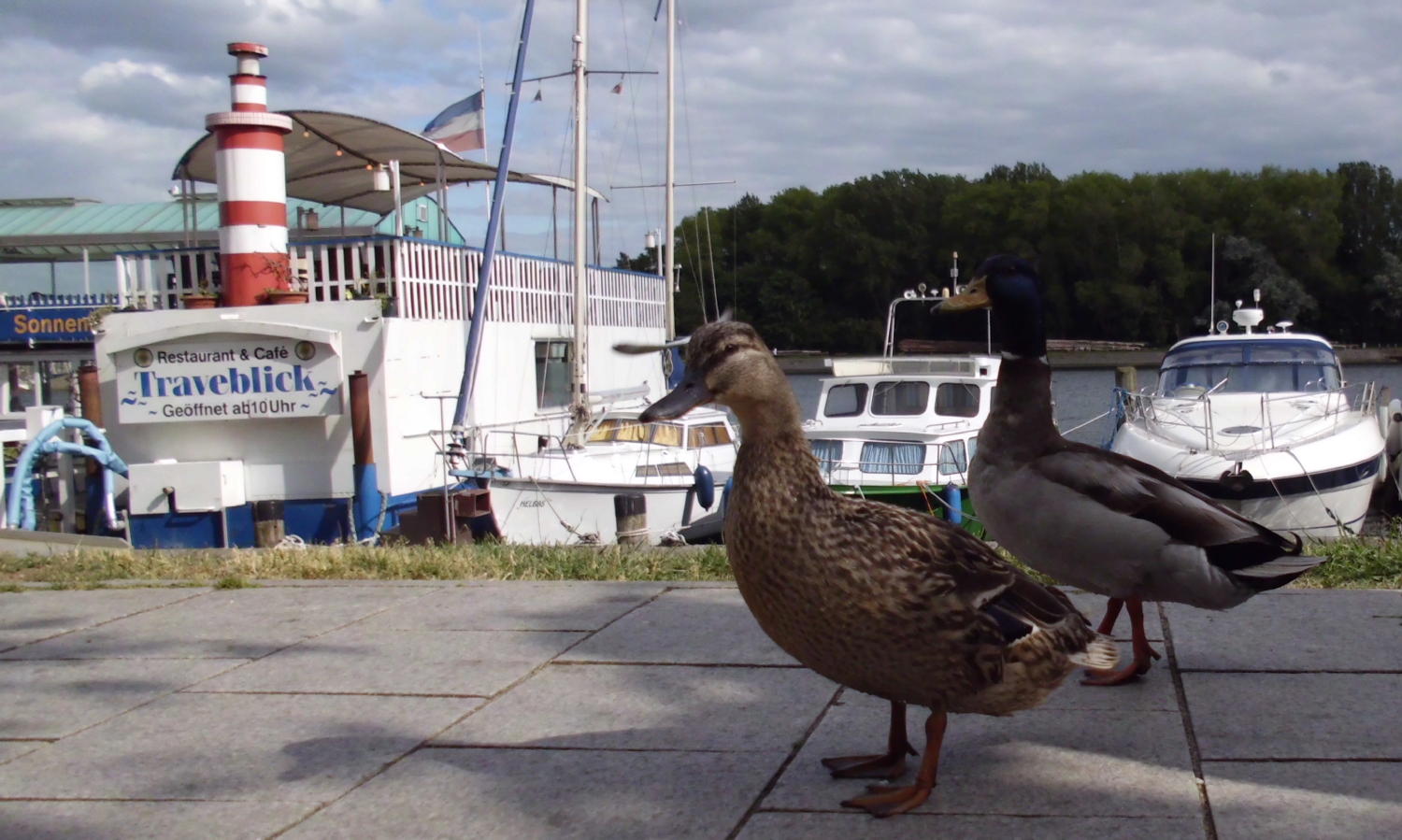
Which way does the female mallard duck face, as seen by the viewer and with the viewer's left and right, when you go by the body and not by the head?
facing to the left of the viewer

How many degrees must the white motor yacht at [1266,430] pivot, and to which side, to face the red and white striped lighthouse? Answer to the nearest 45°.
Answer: approximately 90° to its right

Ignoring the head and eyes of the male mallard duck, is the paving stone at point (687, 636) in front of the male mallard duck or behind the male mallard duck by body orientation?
in front

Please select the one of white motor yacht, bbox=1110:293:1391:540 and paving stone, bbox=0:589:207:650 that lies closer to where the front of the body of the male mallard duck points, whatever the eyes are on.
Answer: the paving stone

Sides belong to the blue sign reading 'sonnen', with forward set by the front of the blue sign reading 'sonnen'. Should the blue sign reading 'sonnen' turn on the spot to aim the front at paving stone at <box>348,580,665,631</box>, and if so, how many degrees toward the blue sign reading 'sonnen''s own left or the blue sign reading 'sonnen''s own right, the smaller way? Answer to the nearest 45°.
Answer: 0° — it already faces it

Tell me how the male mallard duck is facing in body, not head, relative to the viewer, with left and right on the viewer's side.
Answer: facing to the left of the viewer

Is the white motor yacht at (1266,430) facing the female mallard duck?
yes

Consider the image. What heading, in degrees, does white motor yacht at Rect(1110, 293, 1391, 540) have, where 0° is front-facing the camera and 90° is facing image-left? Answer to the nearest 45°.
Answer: approximately 0°

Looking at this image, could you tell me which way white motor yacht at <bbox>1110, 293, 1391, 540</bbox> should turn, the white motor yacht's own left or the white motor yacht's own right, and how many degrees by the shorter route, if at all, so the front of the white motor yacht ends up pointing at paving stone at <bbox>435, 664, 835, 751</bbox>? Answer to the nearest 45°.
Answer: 0° — it already faces it

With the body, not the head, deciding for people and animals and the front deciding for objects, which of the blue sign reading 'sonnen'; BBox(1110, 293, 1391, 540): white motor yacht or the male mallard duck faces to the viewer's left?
the male mallard duck

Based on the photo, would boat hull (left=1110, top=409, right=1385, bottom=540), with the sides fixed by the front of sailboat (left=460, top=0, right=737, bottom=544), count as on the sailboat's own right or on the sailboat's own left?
on the sailboat's own left

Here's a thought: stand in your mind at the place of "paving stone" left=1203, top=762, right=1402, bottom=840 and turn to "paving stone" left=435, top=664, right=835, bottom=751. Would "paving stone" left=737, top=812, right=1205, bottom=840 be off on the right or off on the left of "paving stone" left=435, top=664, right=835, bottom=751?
left
